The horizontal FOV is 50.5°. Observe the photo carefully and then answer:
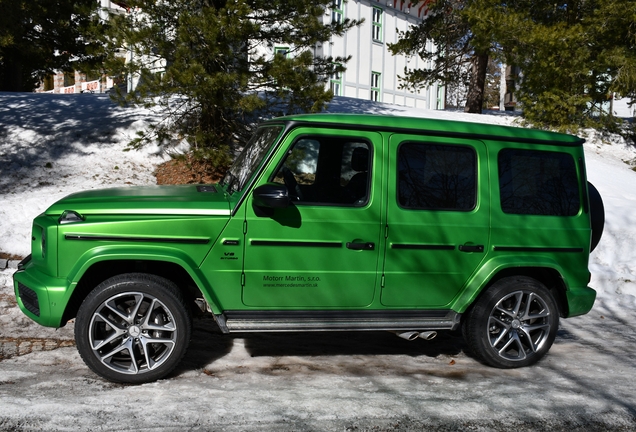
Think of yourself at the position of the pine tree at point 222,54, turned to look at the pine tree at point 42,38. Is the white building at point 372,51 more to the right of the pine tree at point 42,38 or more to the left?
right

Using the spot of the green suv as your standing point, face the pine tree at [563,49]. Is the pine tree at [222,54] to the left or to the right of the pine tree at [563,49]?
left

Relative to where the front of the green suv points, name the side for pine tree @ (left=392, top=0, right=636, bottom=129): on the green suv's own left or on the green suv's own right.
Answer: on the green suv's own right

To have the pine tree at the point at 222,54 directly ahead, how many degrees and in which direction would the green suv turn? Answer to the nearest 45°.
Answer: approximately 90° to its right

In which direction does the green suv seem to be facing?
to the viewer's left

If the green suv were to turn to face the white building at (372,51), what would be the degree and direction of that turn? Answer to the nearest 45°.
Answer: approximately 90° to its right

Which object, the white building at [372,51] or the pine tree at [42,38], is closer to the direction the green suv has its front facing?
the pine tree

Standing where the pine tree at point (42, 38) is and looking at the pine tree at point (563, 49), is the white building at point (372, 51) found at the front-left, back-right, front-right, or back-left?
front-left
